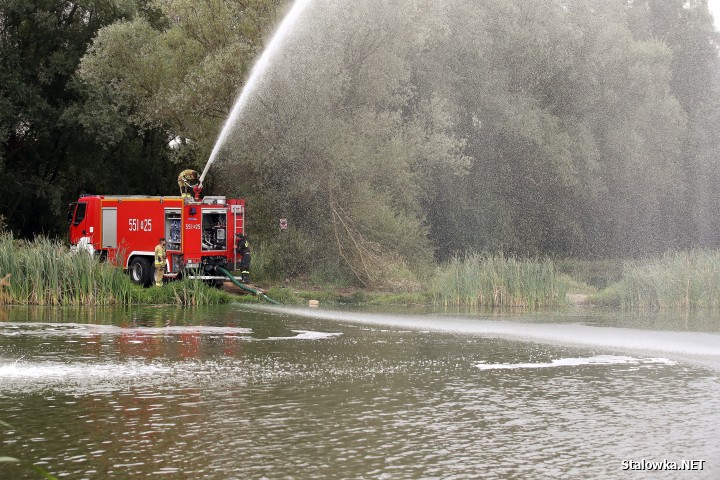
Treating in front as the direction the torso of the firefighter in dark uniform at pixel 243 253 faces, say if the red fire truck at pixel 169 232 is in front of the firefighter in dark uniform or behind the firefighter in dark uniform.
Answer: in front

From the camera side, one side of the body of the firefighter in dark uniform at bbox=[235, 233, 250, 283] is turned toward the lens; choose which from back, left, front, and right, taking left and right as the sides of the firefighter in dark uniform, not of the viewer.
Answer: left

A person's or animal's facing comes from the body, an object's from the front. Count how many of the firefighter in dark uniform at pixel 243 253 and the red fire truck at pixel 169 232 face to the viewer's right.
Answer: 0

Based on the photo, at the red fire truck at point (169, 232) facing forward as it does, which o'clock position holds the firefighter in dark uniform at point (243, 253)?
The firefighter in dark uniform is roughly at 5 o'clock from the red fire truck.

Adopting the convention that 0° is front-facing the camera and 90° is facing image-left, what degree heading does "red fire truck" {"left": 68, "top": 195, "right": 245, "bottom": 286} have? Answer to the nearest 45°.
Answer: approximately 135°
